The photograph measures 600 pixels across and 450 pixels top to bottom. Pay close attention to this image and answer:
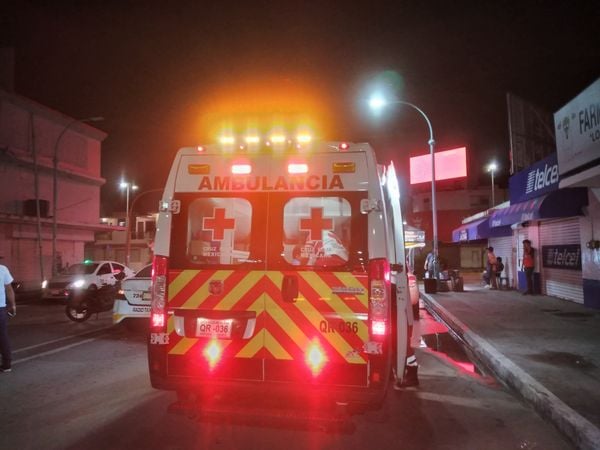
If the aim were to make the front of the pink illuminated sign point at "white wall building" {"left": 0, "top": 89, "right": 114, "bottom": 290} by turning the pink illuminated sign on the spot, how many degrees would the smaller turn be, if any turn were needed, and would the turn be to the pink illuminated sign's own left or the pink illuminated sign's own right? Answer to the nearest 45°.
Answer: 0° — it already faces it

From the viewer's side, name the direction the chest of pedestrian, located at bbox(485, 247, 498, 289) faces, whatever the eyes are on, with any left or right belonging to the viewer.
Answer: facing to the left of the viewer

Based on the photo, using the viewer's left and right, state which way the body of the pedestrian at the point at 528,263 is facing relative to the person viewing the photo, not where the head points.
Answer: facing to the left of the viewer

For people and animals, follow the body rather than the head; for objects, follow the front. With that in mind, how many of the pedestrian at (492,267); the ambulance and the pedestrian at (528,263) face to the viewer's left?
2

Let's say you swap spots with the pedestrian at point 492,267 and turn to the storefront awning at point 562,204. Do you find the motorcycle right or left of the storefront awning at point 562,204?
right

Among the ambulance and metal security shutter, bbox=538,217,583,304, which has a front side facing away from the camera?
the ambulance

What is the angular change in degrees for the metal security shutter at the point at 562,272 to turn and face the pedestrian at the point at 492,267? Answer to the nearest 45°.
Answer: approximately 90° to its right
